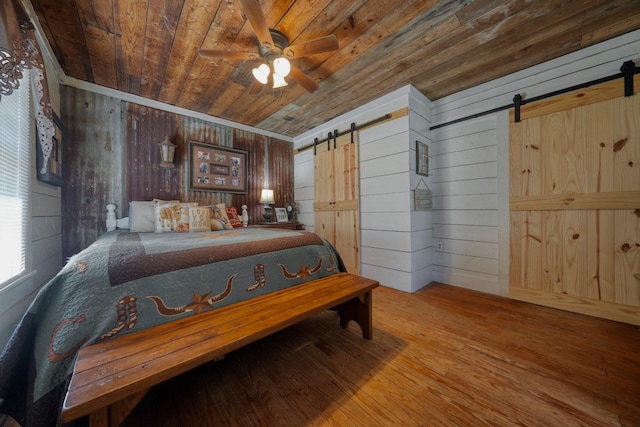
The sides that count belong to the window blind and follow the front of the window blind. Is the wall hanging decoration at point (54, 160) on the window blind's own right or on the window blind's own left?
on the window blind's own left

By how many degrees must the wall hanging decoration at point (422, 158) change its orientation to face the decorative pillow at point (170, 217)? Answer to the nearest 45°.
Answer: approximately 90° to its right

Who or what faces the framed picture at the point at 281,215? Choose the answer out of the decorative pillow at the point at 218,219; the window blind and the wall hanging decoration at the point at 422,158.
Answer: the window blind

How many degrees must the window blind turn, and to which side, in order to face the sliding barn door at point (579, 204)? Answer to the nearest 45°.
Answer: approximately 45° to its right

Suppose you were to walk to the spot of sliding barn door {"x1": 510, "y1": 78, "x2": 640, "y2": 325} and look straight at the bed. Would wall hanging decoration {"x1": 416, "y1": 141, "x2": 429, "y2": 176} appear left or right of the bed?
right

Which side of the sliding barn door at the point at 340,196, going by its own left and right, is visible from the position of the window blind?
front

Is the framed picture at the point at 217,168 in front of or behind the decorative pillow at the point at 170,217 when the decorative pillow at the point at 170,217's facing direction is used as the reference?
behind

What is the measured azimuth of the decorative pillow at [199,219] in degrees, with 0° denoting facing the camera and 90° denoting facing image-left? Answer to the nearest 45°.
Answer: approximately 0°

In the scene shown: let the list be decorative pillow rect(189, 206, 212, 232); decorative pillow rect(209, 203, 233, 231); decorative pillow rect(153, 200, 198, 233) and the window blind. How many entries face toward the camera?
3

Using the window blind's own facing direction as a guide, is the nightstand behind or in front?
in front

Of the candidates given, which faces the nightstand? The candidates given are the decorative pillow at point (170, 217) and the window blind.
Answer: the window blind

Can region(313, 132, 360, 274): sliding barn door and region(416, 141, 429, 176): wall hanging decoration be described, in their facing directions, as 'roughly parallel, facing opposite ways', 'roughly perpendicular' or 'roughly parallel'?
roughly perpendicular

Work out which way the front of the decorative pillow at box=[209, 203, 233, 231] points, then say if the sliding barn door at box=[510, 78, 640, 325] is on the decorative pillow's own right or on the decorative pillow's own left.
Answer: on the decorative pillow's own left

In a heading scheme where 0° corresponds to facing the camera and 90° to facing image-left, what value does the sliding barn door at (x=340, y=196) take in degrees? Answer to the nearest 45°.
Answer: approximately 45°

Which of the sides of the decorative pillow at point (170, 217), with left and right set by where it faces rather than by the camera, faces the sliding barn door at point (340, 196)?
left
